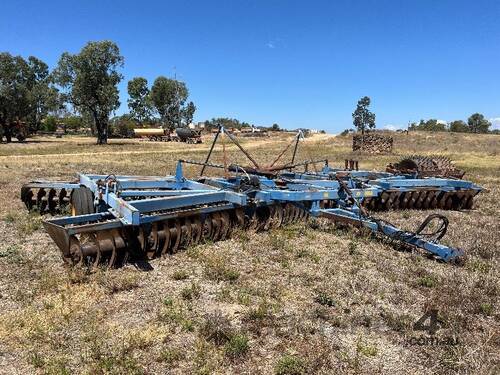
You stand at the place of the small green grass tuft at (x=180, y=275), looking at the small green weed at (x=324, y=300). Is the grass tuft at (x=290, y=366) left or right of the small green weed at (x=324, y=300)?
right

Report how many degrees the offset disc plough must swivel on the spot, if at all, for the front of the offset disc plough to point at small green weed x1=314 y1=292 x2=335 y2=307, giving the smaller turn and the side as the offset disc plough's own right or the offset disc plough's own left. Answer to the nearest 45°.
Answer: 0° — it already faces it

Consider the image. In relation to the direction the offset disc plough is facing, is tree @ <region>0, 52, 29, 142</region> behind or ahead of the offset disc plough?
behind

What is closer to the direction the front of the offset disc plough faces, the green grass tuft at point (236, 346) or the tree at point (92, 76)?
the green grass tuft

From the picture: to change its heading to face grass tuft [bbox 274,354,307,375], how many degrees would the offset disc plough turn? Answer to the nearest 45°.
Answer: approximately 45° to its right

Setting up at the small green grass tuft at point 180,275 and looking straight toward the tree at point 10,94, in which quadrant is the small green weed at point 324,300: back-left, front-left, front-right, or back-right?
back-right

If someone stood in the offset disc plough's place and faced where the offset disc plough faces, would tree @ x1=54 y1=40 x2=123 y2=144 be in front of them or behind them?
behind

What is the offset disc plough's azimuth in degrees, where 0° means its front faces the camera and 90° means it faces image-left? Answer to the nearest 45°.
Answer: approximately 315°

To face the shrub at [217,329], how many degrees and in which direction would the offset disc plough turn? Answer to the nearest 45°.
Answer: approximately 45° to its right
